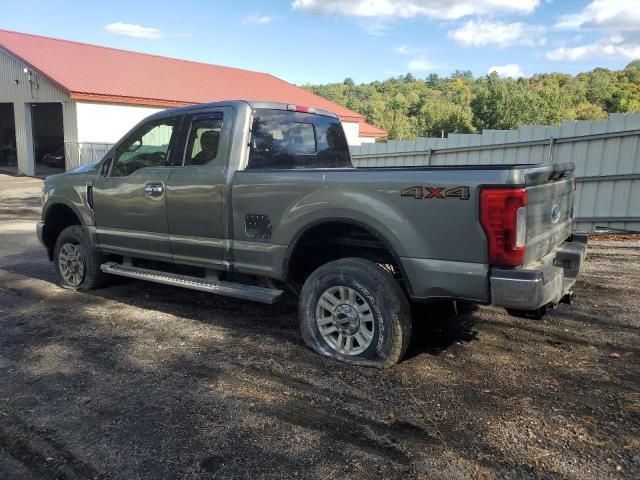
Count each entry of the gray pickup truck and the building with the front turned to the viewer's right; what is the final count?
0

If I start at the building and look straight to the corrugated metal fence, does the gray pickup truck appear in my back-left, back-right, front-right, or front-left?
front-right

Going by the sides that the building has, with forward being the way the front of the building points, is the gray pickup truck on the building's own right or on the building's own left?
on the building's own left

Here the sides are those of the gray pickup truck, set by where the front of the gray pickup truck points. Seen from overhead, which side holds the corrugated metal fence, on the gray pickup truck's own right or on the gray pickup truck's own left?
on the gray pickup truck's own right

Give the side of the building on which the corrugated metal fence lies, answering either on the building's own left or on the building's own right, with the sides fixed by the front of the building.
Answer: on the building's own left

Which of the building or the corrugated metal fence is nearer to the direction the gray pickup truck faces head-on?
the building

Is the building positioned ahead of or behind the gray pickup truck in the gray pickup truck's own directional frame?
ahead

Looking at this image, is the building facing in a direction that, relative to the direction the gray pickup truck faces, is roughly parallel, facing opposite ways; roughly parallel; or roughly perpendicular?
roughly perpendicular

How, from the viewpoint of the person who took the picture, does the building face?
facing the viewer and to the left of the viewer

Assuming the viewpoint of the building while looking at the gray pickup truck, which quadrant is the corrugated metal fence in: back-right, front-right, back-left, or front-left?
front-left
